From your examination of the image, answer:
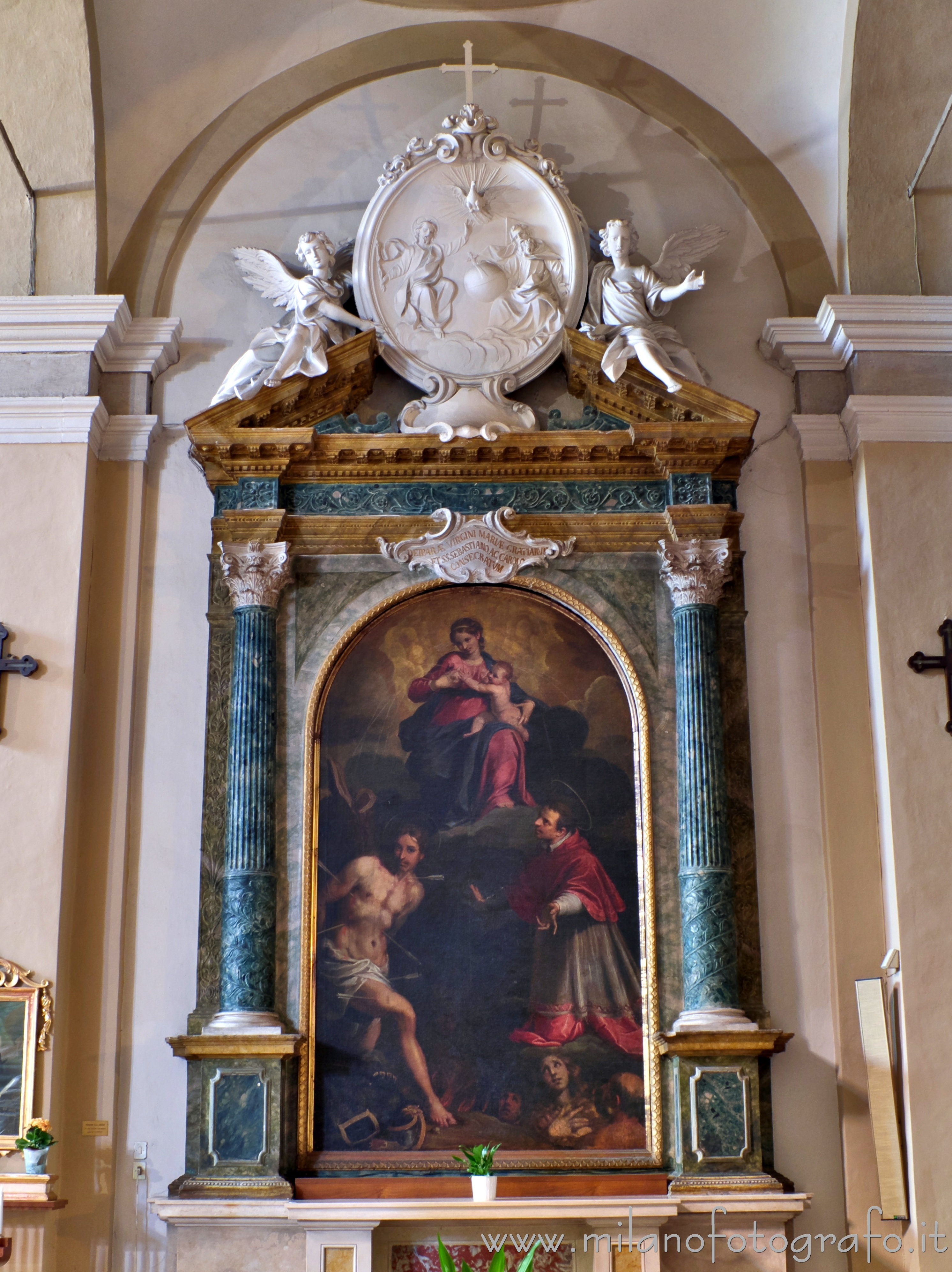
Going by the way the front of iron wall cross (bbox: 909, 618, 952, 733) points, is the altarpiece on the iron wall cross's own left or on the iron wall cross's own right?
on the iron wall cross's own right

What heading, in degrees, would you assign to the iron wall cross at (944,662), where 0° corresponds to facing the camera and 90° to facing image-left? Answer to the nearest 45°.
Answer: approximately 0°

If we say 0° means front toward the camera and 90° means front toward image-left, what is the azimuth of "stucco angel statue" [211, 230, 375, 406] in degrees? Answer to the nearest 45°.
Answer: approximately 315°
